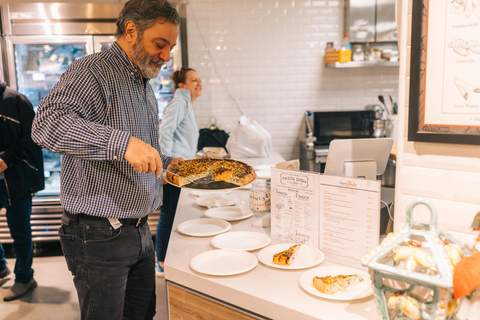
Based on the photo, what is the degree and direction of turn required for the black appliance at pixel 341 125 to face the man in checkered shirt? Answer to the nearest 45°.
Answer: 0° — it already faces them

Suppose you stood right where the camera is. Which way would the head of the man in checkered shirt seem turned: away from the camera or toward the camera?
toward the camera

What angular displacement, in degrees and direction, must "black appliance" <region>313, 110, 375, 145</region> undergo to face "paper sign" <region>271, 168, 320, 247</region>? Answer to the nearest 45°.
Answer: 0° — it already faces it

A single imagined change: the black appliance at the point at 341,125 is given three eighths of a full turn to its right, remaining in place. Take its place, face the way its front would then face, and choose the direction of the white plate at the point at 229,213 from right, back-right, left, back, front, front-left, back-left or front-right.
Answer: back-left

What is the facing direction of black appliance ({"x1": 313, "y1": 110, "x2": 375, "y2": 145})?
toward the camera

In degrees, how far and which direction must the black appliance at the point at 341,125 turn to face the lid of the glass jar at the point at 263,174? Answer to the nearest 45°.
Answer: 0° — it already faces it
